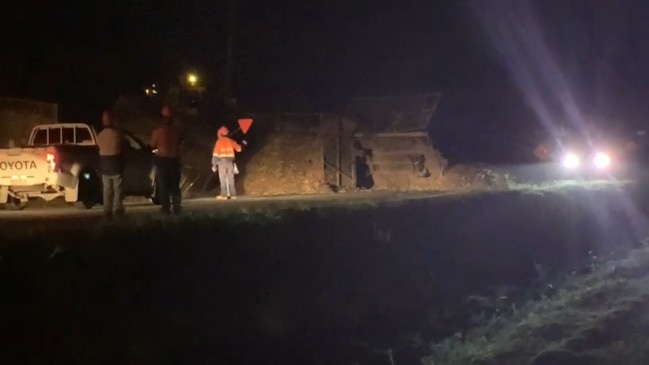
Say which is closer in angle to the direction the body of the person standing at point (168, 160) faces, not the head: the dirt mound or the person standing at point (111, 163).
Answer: the dirt mound

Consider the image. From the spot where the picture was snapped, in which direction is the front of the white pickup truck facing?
facing away from the viewer and to the right of the viewer

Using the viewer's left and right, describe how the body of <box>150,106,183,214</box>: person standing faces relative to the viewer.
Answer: facing away from the viewer

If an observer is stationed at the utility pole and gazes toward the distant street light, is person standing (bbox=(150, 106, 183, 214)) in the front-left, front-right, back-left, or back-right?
back-left

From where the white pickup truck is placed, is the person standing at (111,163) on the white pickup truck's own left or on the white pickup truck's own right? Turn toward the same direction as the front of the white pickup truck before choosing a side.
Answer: on the white pickup truck's own right

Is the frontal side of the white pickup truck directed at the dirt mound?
yes

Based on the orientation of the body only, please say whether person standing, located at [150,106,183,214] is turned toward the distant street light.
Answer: yes
